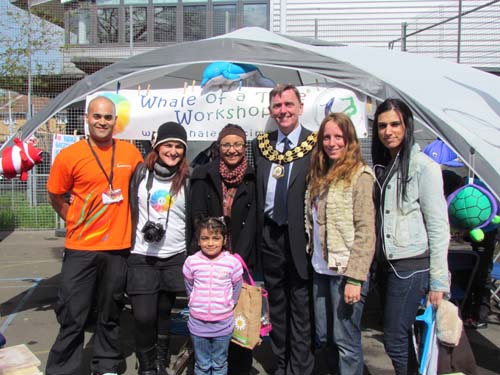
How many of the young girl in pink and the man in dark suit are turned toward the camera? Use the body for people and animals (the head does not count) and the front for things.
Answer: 2

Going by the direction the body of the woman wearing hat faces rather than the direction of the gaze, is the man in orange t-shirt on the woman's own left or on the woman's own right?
on the woman's own right

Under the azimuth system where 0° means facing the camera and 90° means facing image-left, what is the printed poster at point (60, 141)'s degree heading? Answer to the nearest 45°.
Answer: approximately 0°

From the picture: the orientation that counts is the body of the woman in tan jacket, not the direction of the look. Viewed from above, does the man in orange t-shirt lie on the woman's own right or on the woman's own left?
on the woman's own right

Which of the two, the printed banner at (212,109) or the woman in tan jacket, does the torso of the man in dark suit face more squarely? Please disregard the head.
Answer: the woman in tan jacket
